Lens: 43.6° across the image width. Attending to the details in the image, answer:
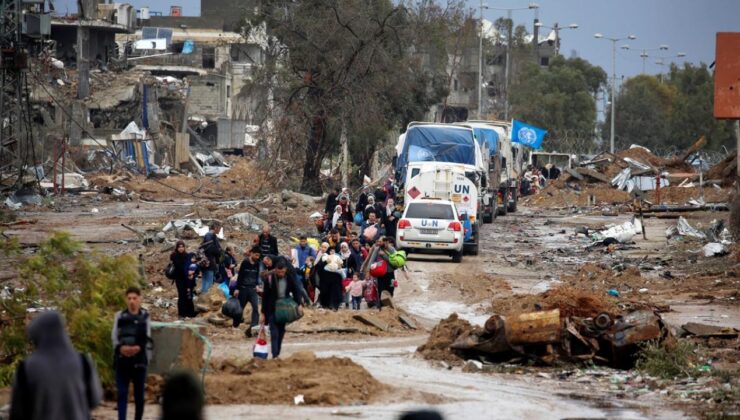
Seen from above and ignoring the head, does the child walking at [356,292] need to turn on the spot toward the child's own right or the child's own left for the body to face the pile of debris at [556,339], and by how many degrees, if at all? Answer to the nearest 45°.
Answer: approximately 45° to the child's own left

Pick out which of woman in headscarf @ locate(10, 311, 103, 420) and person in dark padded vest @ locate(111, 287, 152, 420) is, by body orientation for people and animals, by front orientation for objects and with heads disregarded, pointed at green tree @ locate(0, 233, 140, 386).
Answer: the woman in headscarf

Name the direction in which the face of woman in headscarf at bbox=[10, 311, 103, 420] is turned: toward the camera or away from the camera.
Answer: away from the camera

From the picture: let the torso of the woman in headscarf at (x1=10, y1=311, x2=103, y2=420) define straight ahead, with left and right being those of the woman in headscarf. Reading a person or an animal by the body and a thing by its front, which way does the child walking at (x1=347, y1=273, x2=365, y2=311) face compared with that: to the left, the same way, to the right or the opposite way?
the opposite way

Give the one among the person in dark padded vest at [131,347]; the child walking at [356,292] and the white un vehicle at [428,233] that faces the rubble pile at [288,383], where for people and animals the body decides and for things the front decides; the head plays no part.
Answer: the child walking

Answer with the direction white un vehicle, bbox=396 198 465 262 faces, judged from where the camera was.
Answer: facing away from the viewer

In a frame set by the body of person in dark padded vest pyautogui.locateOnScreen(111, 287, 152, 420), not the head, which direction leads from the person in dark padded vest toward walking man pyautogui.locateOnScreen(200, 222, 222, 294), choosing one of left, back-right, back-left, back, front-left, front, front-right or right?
back

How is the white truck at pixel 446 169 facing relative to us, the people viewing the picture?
facing away from the viewer

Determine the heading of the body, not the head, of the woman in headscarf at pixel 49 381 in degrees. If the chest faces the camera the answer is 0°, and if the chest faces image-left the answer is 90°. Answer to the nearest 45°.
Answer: approximately 180°

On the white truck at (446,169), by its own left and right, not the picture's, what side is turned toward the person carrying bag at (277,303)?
back
